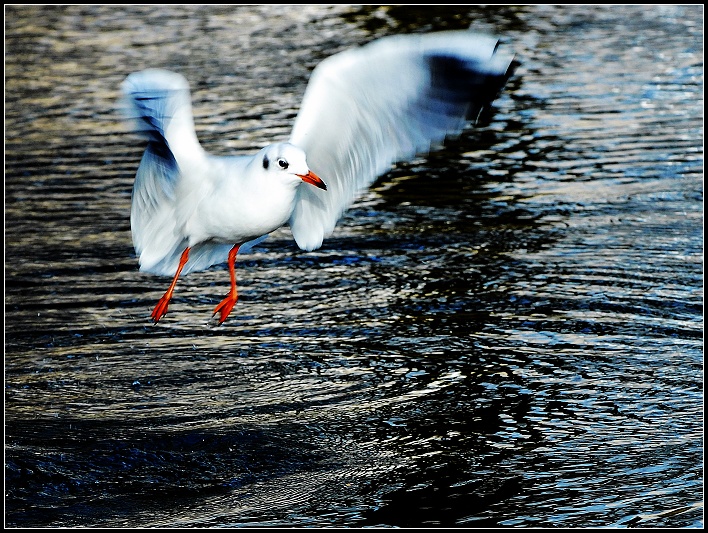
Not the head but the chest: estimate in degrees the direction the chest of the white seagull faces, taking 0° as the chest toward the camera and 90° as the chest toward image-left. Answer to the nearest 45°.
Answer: approximately 315°
